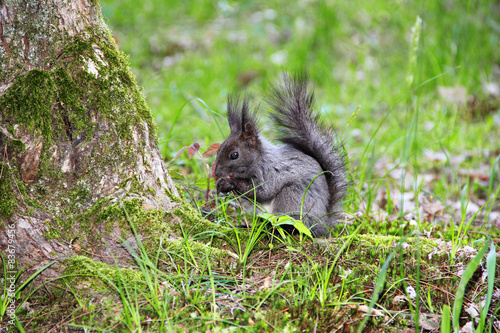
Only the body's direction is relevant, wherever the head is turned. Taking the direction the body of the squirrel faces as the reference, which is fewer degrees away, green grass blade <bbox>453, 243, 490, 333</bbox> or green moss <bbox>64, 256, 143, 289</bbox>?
the green moss

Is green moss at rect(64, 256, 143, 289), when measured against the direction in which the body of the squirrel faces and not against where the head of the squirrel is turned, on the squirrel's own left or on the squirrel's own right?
on the squirrel's own left

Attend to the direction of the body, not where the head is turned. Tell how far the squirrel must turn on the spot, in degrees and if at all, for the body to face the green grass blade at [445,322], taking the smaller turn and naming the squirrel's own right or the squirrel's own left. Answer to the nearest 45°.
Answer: approximately 90° to the squirrel's own left

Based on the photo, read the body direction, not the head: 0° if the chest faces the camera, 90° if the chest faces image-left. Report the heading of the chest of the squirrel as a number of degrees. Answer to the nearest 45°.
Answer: approximately 90°

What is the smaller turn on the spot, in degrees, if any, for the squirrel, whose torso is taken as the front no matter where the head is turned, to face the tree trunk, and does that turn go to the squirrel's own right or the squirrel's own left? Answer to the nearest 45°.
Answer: approximately 45° to the squirrel's own left
